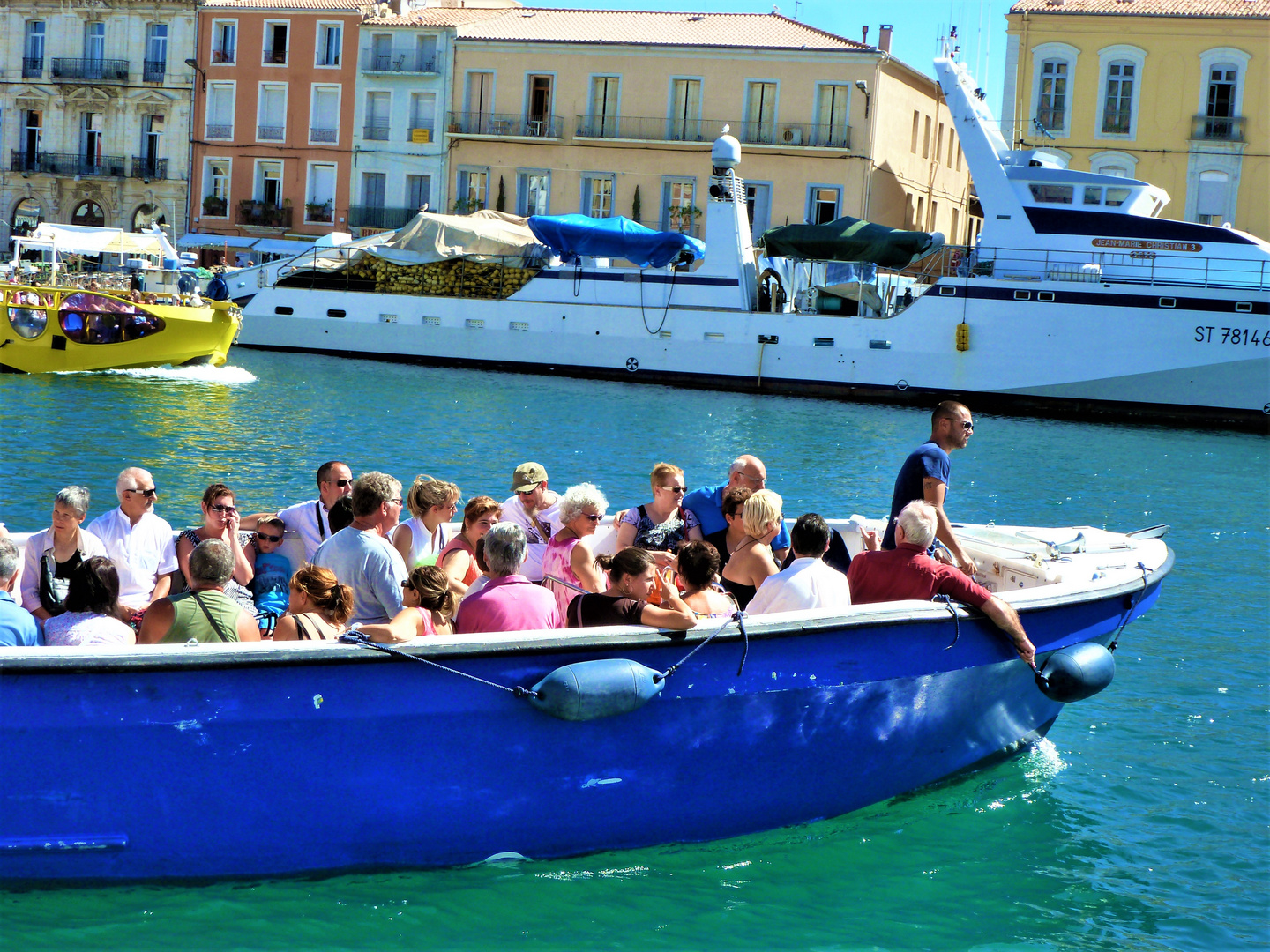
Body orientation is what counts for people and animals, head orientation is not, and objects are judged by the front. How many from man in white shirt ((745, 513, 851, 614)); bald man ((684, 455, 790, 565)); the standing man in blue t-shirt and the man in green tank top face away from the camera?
2

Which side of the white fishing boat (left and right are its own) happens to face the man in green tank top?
right

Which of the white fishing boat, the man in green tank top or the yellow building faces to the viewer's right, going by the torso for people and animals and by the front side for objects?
the white fishing boat

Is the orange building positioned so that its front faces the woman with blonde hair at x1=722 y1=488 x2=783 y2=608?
yes

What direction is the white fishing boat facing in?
to the viewer's right

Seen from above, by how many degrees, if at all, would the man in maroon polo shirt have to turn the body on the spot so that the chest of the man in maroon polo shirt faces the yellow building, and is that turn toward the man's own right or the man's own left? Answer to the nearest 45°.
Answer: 0° — they already face it

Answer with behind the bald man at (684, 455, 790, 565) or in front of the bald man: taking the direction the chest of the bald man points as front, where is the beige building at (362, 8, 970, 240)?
behind

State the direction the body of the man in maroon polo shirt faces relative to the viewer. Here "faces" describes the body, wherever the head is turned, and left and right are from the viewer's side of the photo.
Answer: facing away from the viewer

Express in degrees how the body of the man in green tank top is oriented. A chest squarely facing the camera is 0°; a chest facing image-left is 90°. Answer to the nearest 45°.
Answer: approximately 180°

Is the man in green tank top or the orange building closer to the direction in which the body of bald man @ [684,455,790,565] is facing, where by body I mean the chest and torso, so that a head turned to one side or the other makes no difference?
the man in green tank top

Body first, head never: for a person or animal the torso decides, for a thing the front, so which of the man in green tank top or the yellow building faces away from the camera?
the man in green tank top

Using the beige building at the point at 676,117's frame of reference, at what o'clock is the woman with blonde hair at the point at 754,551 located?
The woman with blonde hair is roughly at 12 o'clock from the beige building.

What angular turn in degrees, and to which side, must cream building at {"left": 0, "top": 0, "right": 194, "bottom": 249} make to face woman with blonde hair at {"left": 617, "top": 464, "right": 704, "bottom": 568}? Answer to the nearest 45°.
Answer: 0° — it already faces them
